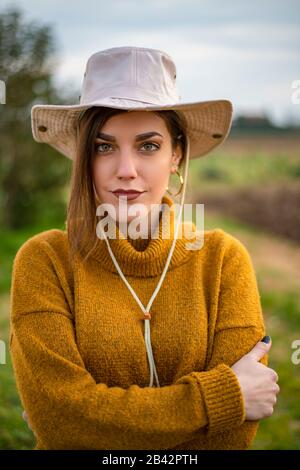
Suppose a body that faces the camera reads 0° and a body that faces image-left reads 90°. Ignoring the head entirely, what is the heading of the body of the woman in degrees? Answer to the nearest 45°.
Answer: approximately 0°

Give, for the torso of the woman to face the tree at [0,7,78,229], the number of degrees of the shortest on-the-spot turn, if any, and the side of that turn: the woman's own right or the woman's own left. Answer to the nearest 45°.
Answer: approximately 180°
